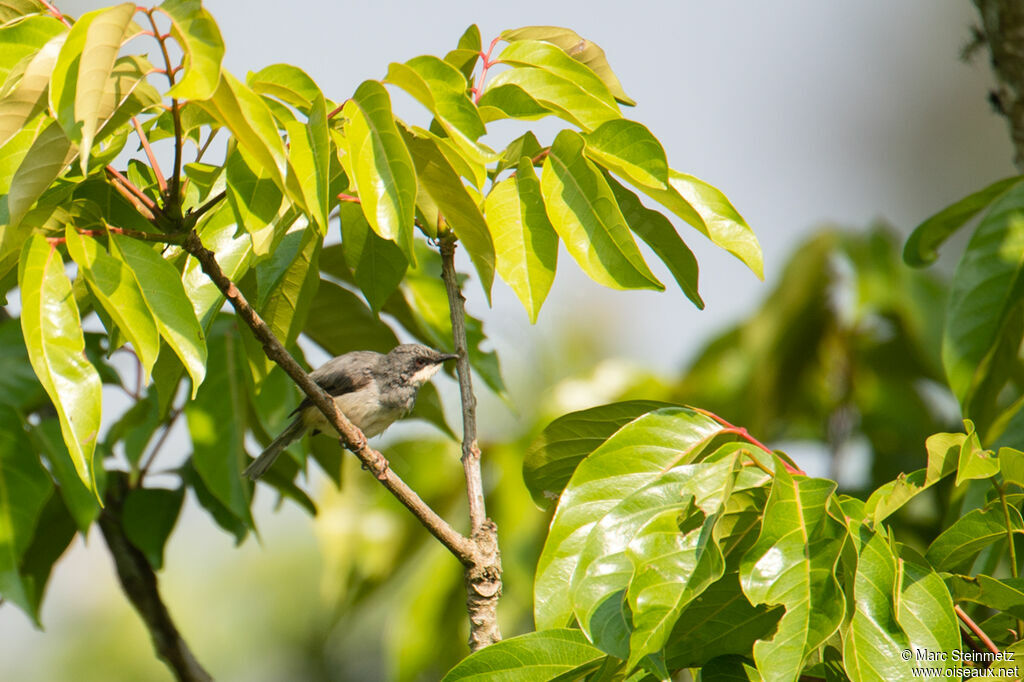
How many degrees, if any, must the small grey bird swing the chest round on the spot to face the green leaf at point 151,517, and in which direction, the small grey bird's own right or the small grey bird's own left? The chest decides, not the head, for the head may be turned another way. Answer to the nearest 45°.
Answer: approximately 135° to the small grey bird's own right

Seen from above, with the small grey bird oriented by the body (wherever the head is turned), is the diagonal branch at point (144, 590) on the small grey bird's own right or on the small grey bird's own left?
on the small grey bird's own right

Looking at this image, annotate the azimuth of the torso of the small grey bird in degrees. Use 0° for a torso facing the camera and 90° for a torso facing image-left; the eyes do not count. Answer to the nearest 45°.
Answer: approximately 270°

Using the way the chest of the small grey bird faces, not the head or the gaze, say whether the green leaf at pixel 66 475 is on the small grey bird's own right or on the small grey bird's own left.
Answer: on the small grey bird's own right
